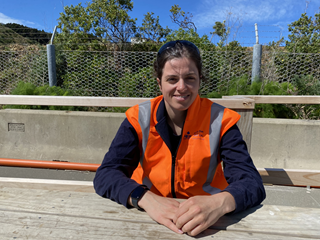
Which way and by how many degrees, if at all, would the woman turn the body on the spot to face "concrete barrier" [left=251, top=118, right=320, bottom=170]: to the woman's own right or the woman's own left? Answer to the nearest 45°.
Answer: approximately 135° to the woman's own left

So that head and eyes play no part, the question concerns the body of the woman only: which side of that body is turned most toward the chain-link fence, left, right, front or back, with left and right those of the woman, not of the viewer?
back

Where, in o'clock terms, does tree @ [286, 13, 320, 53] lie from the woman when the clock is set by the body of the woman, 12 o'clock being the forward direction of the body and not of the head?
The tree is roughly at 7 o'clock from the woman.

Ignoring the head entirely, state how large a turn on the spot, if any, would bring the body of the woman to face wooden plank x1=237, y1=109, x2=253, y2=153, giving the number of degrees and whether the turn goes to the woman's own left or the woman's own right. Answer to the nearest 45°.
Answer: approximately 135° to the woman's own left

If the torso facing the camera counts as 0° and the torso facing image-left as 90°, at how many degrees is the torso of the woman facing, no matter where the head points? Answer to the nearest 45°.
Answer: approximately 0°

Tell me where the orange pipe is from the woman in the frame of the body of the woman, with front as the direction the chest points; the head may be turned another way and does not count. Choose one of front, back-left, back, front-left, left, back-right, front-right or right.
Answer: back-right

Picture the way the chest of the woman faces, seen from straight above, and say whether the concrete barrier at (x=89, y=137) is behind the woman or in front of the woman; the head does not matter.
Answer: behind

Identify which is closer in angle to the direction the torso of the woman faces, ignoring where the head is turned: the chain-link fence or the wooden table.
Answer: the wooden table
